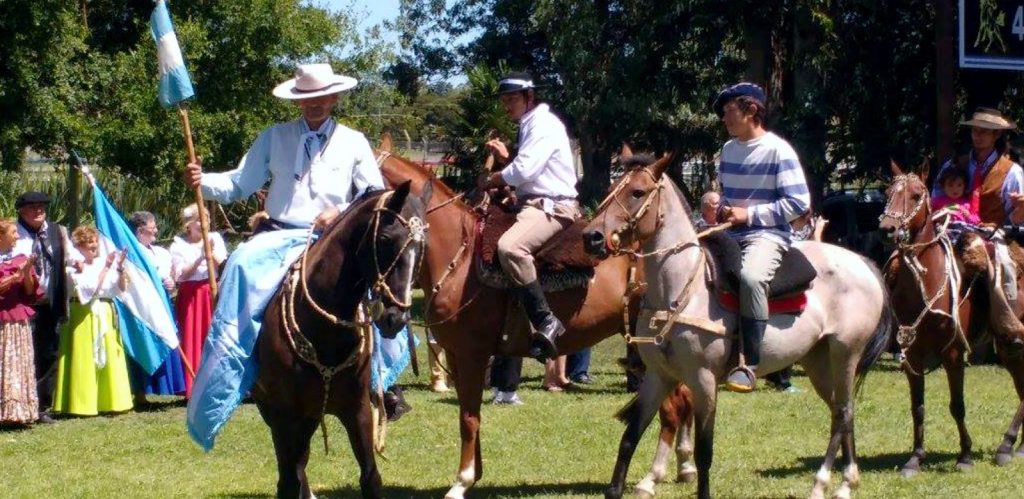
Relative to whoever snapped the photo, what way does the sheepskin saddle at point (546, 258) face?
facing to the left of the viewer

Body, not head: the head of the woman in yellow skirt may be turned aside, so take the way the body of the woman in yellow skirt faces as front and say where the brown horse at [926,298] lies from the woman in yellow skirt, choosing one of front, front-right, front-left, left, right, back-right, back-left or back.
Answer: front

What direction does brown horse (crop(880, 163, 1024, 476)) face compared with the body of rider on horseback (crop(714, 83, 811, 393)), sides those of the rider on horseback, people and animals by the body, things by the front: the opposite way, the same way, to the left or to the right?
the same way

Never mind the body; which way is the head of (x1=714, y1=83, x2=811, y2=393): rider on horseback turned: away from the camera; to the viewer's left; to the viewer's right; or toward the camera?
to the viewer's left

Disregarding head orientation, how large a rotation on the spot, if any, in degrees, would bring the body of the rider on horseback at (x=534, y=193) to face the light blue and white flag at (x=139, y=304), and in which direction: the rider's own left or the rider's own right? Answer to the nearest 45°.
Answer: approximately 45° to the rider's own right

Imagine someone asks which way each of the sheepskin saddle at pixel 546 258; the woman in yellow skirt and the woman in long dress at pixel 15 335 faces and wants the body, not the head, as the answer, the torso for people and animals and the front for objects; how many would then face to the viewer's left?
1

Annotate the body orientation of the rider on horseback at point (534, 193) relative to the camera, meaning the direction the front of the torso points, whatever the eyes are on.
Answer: to the viewer's left

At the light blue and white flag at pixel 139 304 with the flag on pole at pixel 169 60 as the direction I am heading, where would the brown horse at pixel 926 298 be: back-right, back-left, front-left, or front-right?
front-left

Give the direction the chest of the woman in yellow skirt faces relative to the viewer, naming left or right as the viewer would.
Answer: facing the viewer and to the right of the viewer

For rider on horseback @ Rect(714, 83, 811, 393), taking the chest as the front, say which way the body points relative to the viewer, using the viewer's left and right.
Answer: facing the viewer and to the left of the viewer

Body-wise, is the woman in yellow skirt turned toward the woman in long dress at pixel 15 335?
no
